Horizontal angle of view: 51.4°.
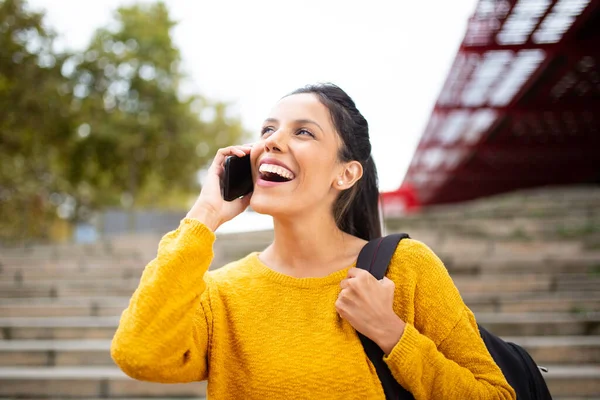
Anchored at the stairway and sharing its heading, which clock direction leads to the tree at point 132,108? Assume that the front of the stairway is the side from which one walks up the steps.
The tree is roughly at 5 o'clock from the stairway.

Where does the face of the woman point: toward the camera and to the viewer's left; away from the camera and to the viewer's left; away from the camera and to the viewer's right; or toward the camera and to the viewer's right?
toward the camera and to the viewer's left

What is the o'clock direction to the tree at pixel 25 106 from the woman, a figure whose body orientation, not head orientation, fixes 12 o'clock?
The tree is roughly at 5 o'clock from the woman.

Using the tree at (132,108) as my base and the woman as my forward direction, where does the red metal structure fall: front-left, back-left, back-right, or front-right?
front-left

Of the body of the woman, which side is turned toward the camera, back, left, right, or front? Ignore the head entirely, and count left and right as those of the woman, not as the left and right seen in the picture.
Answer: front

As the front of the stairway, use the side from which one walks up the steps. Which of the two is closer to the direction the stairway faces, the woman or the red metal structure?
the woman

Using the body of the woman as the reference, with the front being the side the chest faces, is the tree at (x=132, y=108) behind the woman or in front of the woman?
behind

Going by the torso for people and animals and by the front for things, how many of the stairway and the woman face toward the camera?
2

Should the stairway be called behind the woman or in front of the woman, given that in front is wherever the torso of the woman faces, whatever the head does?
behind

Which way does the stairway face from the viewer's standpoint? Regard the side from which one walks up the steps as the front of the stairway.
toward the camera

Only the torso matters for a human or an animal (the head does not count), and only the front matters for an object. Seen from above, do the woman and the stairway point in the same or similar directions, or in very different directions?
same or similar directions
